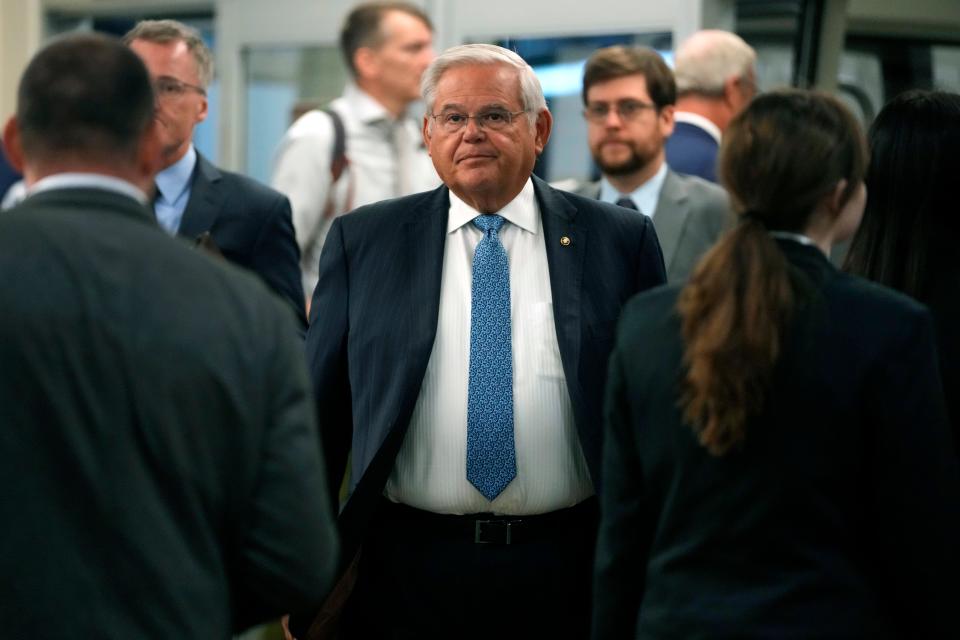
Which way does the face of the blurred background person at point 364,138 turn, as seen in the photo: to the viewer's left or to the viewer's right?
to the viewer's right

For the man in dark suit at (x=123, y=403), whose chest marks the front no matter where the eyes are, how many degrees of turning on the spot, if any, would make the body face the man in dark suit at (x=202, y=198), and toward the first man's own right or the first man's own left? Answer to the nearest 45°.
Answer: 0° — they already face them

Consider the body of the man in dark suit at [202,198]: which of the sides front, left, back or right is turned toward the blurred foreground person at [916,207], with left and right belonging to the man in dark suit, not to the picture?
left

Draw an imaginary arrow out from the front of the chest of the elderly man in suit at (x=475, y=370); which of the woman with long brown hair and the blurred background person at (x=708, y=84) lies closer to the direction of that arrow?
the woman with long brown hair

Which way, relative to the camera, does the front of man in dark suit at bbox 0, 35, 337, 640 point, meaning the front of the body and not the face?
away from the camera

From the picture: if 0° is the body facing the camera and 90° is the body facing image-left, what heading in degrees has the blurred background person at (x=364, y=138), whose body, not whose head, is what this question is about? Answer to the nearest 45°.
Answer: approximately 315°

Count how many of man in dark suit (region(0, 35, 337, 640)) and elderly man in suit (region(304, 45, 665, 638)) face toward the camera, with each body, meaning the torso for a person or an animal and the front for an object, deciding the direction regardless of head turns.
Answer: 1

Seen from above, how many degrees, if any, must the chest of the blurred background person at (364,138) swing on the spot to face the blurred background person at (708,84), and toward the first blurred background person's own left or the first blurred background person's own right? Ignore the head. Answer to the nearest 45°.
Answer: approximately 45° to the first blurred background person's own left
